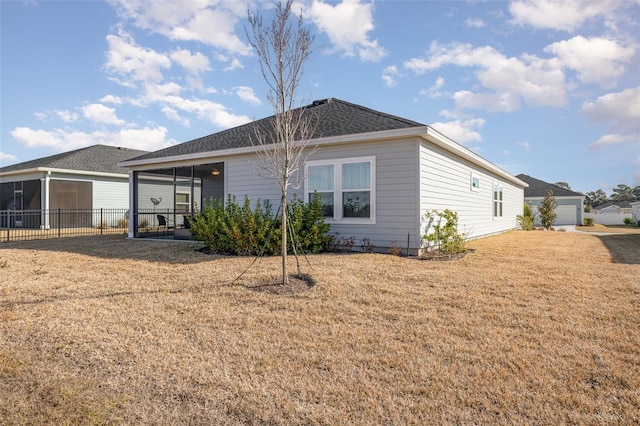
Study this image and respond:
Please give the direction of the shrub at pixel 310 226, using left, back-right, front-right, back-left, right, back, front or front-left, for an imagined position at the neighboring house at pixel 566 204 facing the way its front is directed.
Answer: front

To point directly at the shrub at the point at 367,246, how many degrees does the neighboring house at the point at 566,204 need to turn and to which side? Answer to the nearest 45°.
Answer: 0° — it already faces it

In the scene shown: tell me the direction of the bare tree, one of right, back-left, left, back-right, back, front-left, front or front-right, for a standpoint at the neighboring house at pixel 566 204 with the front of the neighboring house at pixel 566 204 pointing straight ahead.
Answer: front

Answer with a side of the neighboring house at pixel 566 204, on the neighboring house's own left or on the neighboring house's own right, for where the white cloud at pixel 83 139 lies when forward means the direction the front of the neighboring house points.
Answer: on the neighboring house's own right

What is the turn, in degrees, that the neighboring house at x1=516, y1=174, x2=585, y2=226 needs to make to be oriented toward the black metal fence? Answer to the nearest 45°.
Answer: approximately 45° to its right

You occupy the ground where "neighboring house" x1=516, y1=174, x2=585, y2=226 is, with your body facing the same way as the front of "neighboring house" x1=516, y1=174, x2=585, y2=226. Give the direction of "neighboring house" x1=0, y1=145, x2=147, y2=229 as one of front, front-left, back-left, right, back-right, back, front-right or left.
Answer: front-right

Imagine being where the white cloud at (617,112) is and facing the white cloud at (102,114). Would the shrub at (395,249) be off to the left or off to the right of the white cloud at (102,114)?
left

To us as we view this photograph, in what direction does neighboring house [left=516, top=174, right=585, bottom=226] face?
facing the viewer
